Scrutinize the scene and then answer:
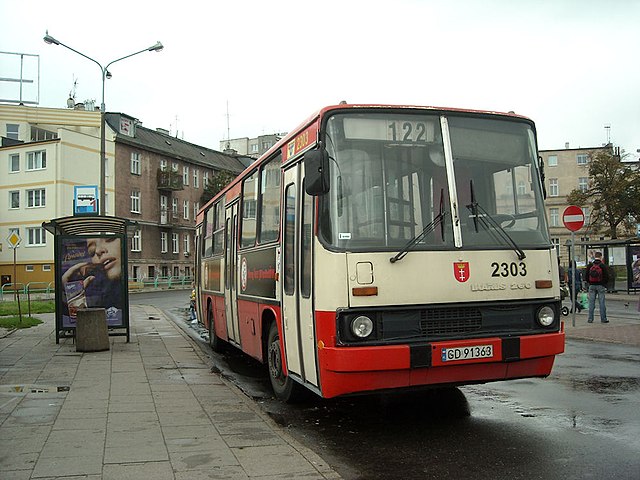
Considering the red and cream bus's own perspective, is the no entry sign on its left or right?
on its left

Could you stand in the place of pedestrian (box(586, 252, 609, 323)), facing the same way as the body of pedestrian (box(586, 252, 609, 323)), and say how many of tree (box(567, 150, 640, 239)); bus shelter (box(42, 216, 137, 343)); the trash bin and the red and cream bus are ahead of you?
1

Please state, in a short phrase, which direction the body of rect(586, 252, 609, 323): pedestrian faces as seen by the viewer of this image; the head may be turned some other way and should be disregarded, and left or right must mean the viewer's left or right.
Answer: facing away from the viewer

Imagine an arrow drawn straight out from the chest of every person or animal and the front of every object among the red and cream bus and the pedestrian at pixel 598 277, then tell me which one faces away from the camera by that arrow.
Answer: the pedestrian

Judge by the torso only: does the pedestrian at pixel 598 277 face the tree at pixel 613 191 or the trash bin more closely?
the tree

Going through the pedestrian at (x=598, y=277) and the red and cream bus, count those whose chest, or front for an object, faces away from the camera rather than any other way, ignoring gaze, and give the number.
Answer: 1

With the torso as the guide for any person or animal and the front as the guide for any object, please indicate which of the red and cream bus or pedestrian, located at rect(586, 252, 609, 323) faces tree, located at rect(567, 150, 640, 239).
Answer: the pedestrian

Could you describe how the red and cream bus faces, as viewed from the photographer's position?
facing the viewer and to the right of the viewer

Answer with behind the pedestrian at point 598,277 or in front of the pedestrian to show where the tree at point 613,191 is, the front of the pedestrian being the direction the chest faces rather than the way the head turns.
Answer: in front

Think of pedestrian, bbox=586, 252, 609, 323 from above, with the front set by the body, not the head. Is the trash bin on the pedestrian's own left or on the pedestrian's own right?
on the pedestrian's own left

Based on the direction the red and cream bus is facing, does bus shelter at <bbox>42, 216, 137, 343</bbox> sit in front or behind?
behind
